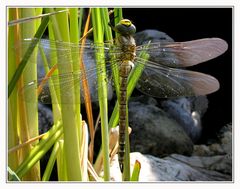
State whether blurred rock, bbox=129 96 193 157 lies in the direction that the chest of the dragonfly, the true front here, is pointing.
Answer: yes

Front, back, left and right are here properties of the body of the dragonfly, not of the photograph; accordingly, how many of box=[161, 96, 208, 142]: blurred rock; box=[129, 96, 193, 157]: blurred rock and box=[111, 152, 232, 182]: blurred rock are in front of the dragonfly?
3

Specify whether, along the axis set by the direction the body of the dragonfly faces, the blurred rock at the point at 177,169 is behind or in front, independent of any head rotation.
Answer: in front

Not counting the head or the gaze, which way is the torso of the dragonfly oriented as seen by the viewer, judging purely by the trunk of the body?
away from the camera
